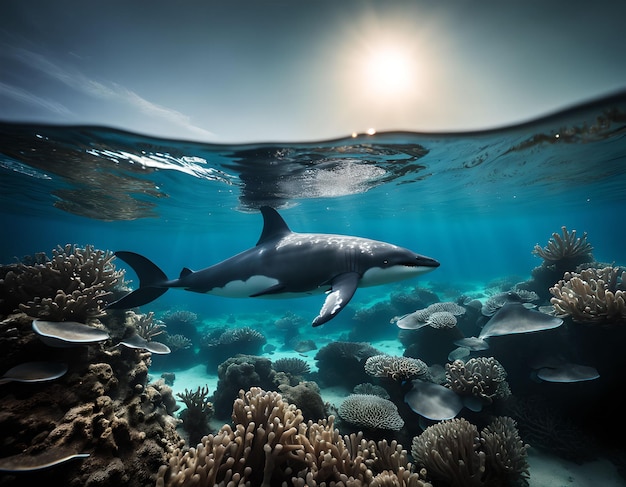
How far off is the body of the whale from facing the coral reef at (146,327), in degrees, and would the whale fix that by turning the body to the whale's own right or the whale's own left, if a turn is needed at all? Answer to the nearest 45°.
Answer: approximately 180°

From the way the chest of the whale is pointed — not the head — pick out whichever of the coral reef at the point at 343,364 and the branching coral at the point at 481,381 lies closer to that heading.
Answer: the branching coral

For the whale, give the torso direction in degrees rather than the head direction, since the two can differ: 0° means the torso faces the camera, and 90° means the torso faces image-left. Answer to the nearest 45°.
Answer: approximately 270°
